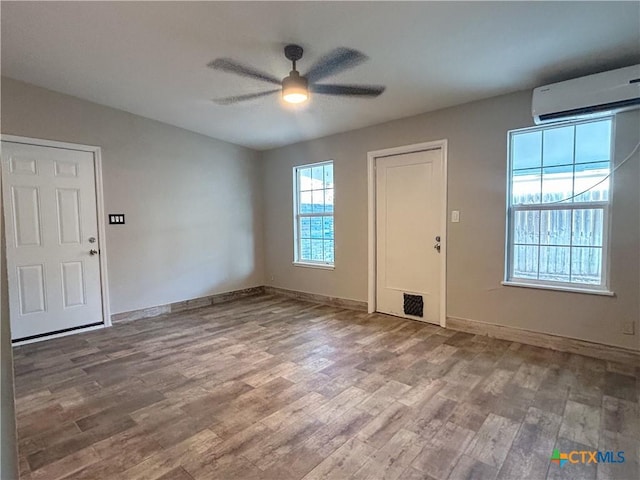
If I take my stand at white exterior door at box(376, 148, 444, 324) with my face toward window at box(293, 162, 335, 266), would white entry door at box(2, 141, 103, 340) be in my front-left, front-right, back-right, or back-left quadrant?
front-left

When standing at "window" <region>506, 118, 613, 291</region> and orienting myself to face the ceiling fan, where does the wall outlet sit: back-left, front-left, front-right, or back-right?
back-left

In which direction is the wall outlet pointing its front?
toward the camera

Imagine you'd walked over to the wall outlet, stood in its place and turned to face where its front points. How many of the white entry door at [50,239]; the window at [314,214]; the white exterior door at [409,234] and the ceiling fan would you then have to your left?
0

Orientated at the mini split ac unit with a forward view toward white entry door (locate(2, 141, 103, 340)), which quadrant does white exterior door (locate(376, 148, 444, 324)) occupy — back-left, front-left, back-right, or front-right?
front-right

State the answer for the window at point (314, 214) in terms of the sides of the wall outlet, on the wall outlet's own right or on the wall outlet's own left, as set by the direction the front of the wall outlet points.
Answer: on the wall outlet's own right

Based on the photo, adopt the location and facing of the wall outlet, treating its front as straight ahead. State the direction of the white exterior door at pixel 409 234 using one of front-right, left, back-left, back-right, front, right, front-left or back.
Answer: right

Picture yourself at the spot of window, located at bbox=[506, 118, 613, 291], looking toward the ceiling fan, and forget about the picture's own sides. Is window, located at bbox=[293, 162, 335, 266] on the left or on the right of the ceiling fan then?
right

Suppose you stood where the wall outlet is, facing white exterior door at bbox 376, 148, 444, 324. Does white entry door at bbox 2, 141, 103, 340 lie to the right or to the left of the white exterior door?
left

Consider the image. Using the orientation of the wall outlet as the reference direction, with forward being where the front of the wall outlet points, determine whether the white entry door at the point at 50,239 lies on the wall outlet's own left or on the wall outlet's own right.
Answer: on the wall outlet's own right

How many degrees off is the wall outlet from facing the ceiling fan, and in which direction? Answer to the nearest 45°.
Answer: approximately 45° to its right
